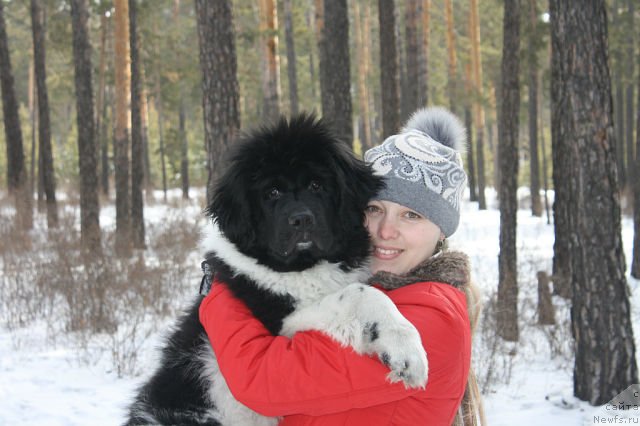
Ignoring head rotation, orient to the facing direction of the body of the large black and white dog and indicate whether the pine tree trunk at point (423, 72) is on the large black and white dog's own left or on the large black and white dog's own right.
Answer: on the large black and white dog's own left

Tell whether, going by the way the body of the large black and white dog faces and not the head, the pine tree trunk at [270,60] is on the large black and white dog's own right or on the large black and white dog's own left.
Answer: on the large black and white dog's own left

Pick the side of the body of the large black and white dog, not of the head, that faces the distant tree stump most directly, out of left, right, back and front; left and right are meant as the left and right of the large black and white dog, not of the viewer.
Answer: left

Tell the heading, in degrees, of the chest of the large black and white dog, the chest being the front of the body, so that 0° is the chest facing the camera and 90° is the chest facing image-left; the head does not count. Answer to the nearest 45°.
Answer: approximately 315°

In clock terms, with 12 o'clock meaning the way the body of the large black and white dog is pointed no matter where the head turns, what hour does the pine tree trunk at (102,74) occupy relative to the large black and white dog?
The pine tree trunk is roughly at 7 o'clock from the large black and white dog.

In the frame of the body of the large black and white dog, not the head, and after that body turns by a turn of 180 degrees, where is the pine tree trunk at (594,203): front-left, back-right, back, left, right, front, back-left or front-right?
right

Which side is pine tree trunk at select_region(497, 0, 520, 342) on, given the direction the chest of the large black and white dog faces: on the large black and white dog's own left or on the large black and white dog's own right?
on the large black and white dog's own left

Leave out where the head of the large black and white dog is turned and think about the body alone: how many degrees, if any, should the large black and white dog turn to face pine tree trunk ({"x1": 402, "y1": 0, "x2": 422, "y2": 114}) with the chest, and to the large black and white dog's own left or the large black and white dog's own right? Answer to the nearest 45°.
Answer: approximately 135° to the large black and white dog's own left

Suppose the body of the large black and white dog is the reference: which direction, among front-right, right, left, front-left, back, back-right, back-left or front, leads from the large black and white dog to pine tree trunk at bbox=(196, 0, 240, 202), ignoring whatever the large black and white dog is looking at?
back-left

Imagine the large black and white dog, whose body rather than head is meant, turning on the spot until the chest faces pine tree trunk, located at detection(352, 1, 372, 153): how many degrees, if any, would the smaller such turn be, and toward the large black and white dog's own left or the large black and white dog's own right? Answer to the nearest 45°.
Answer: approximately 135° to the large black and white dog's own left

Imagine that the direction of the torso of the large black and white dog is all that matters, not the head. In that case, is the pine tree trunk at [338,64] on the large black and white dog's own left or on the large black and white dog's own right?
on the large black and white dog's own left

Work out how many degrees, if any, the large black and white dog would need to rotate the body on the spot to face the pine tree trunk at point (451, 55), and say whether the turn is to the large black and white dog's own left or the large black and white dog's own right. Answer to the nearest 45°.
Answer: approximately 135° to the large black and white dog's own left
